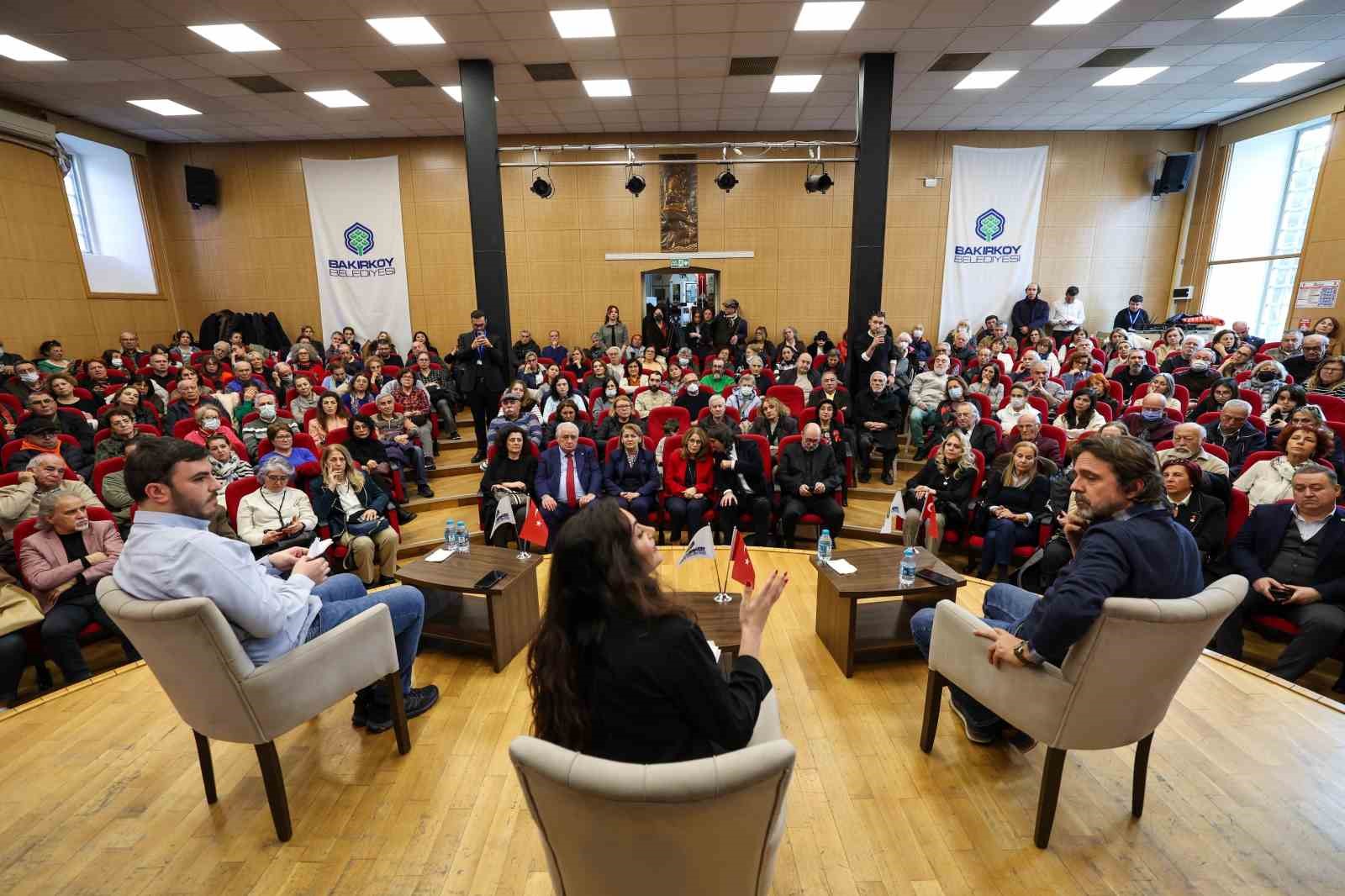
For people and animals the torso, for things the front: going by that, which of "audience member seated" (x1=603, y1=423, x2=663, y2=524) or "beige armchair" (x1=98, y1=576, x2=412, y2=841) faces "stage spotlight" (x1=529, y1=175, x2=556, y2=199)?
the beige armchair

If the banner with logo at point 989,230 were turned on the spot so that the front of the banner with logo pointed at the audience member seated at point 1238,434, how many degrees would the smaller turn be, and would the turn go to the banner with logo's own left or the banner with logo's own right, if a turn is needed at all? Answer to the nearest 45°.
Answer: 0° — it already faces them

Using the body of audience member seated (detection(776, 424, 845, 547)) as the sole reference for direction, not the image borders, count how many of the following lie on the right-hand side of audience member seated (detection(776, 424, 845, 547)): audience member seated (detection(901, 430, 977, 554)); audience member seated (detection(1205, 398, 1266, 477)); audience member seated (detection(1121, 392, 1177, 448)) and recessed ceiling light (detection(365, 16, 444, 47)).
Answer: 1

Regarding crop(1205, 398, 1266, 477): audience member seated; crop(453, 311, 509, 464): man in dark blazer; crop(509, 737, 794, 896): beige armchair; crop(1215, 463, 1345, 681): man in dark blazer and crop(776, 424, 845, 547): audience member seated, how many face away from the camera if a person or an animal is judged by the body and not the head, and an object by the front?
1

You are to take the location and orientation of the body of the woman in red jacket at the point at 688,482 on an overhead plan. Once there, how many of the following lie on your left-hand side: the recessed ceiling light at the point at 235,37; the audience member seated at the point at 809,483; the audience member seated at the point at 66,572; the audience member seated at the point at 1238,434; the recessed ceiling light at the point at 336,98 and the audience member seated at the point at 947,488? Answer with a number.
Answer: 3

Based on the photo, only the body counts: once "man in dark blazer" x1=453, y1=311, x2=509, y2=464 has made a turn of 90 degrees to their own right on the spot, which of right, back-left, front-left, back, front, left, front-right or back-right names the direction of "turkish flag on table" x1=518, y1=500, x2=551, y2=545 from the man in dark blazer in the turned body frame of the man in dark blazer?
left

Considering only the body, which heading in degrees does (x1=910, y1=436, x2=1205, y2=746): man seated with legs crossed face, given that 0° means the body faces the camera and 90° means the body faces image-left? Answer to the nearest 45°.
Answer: approximately 90°

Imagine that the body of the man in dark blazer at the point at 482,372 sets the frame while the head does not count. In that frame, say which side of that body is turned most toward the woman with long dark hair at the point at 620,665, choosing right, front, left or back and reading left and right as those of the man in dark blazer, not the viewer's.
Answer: front

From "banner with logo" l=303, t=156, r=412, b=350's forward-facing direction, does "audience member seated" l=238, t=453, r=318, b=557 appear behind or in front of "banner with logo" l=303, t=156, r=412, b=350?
in front

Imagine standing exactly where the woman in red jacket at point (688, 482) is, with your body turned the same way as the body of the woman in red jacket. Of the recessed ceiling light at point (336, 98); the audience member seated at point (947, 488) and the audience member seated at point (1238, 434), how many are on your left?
2

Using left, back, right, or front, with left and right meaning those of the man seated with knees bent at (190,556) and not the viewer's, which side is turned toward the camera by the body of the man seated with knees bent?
right

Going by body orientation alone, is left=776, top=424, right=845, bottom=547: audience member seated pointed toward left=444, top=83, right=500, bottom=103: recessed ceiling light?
no

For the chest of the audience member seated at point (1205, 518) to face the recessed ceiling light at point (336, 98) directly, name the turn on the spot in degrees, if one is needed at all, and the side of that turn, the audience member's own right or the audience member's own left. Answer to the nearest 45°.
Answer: approximately 45° to the audience member's own right

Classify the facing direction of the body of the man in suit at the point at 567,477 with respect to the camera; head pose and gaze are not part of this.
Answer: toward the camera

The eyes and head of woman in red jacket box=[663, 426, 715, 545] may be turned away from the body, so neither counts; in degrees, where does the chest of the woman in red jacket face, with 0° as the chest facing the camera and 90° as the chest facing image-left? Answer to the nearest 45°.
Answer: approximately 0°
